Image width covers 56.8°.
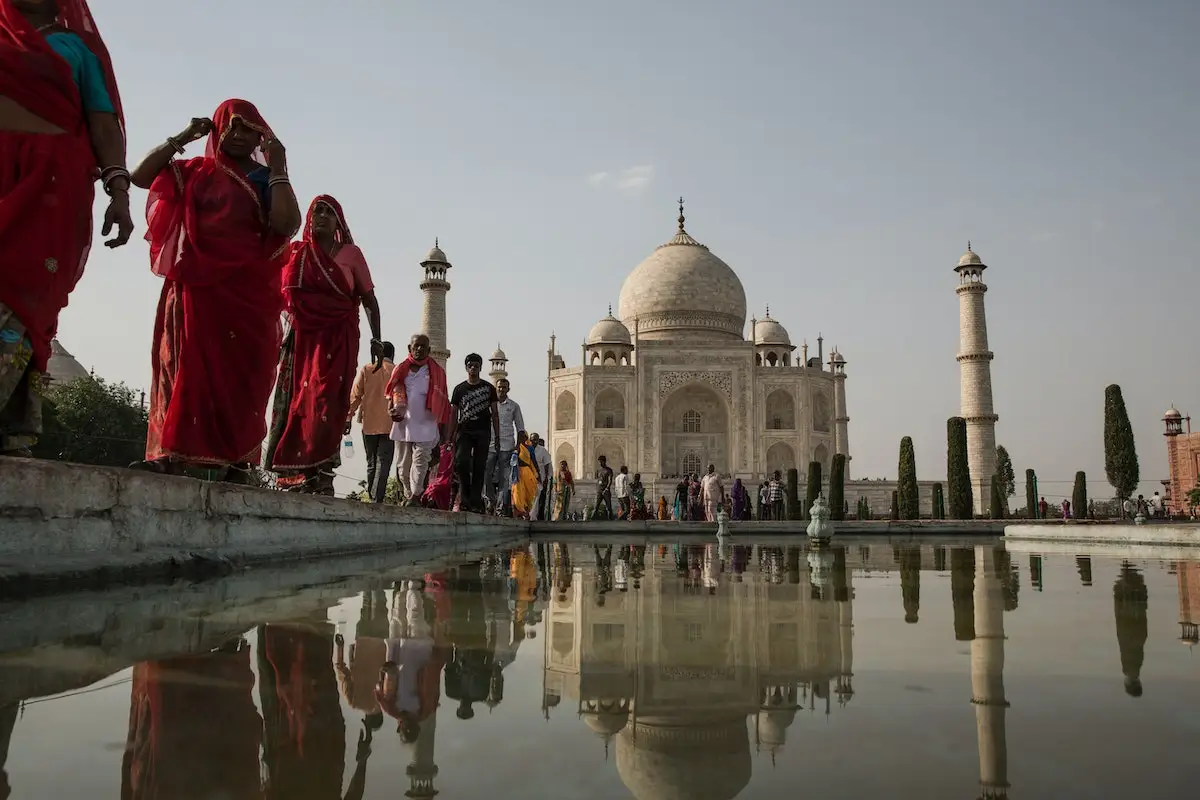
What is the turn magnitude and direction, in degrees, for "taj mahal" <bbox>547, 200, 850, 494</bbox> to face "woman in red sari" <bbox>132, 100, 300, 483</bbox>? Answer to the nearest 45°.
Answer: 0° — it already faces them

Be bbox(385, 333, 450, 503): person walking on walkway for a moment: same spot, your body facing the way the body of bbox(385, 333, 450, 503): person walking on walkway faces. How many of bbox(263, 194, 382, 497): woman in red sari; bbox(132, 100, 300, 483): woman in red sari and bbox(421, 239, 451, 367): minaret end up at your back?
1

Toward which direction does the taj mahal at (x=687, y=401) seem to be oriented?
toward the camera

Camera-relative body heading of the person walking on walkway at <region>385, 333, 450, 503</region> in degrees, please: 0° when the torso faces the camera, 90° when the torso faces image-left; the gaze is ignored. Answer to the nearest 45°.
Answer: approximately 0°

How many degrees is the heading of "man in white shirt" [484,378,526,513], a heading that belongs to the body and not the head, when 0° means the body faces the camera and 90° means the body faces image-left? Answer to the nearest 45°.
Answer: approximately 0°

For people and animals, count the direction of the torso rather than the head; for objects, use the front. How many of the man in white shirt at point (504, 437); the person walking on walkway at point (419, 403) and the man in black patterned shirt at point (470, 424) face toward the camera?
3

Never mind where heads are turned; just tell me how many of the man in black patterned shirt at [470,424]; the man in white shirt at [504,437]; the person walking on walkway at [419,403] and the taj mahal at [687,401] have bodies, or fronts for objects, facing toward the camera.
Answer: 4

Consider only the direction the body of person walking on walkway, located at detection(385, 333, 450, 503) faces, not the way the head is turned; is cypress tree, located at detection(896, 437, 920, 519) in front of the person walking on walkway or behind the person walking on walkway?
behind

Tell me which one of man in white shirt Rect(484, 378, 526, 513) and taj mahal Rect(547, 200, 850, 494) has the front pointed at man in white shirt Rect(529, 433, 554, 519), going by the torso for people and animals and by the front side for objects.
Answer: the taj mahal

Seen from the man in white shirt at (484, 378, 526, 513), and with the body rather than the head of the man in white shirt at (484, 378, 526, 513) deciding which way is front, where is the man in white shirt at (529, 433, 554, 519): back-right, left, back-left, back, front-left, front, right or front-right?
back

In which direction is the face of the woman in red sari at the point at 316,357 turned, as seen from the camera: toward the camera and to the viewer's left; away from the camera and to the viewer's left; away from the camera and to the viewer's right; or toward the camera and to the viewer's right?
toward the camera and to the viewer's left

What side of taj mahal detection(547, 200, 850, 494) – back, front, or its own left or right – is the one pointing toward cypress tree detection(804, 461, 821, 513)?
front
